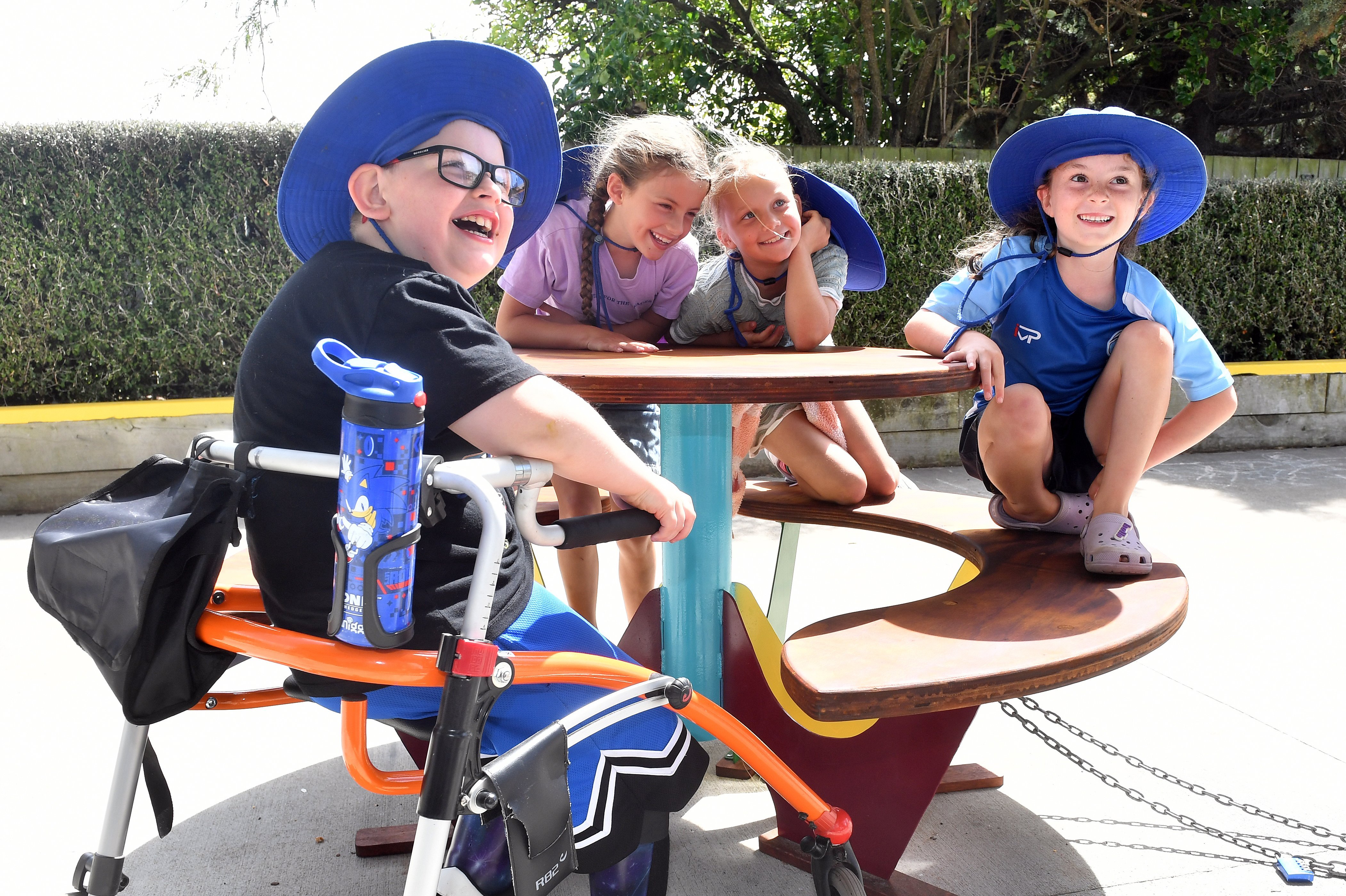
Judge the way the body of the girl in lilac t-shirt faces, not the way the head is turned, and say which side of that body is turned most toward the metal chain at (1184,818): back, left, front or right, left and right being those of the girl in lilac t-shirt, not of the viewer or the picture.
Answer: front

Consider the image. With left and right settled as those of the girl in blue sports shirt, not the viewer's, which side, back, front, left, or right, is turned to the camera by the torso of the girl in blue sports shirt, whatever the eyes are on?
front

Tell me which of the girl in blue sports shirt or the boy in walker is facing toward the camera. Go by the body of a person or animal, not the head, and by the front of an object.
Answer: the girl in blue sports shirt

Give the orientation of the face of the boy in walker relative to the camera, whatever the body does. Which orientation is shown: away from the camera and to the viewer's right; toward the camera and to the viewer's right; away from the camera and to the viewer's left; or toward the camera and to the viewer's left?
toward the camera and to the viewer's right

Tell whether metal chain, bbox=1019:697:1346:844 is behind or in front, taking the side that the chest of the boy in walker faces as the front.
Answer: in front

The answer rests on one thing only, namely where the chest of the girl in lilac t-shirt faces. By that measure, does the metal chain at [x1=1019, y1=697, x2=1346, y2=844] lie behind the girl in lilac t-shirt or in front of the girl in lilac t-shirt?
in front

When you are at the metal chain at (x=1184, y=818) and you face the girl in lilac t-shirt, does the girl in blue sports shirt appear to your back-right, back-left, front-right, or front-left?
front-right

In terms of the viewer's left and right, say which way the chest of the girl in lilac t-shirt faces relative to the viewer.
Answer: facing the viewer and to the right of the viewer

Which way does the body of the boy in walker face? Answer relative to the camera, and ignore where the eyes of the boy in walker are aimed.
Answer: to the viewer's right

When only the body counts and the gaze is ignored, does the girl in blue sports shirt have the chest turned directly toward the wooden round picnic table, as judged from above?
no

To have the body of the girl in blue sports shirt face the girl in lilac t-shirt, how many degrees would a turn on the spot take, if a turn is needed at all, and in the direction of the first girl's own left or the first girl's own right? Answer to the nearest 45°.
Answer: approximately 90° to the first girl's own right

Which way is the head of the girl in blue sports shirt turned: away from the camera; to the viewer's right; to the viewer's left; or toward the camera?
toward the camera

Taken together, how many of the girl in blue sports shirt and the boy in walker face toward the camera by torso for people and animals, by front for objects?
1
